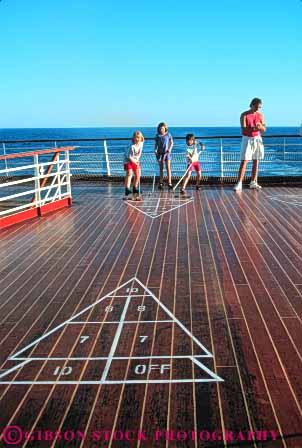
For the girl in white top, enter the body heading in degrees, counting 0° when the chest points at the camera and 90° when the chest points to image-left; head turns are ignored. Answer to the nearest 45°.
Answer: approximately 315°

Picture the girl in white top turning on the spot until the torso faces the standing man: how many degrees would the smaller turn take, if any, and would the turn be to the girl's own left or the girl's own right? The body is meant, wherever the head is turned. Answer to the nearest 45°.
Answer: approximately 45° to the girl's own left
